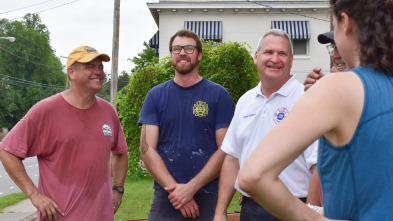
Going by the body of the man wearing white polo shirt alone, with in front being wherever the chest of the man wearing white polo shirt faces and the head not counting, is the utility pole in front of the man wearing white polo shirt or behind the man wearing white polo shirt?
behind

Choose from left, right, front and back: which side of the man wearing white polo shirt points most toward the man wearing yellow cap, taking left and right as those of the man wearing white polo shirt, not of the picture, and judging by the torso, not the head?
right

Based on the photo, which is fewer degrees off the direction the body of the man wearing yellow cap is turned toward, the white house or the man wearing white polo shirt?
the man wearing white polo shirt

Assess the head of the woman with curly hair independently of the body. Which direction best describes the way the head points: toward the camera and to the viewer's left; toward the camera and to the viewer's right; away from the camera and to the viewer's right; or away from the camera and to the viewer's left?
away from the camera and to the viewer's left

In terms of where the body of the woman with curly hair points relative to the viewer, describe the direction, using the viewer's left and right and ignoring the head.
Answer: facing away from the viewer and to the left of the viewer

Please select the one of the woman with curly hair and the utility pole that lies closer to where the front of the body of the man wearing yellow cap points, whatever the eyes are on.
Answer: the woman with curly hair

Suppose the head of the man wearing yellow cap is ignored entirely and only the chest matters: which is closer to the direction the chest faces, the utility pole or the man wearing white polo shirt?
the man wearing white polo shirt

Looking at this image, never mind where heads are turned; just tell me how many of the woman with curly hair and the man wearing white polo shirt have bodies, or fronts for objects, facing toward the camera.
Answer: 1

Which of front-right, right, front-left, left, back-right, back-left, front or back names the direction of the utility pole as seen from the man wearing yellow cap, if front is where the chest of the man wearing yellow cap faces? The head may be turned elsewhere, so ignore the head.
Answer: back-left
